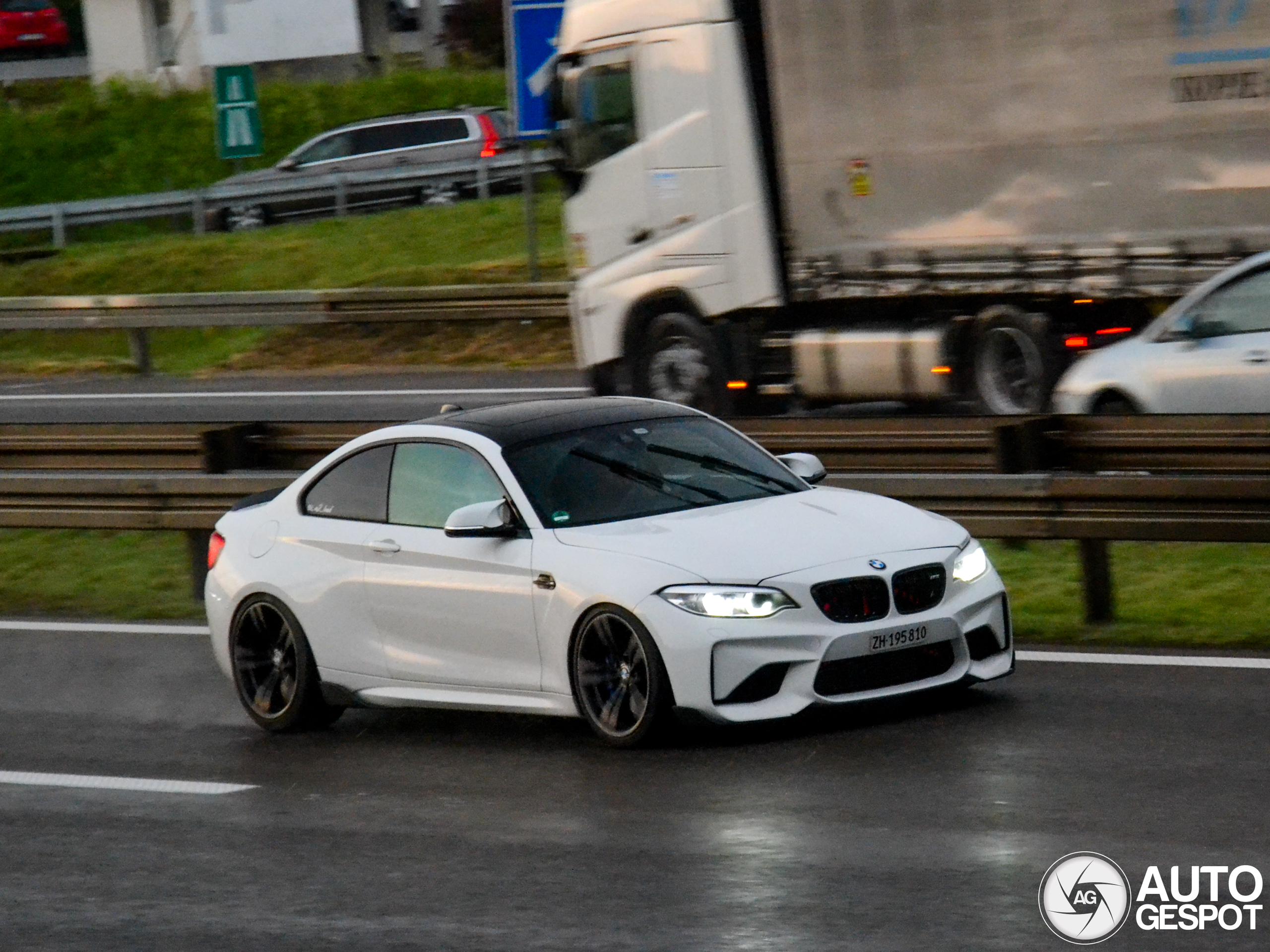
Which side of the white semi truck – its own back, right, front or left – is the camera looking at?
left

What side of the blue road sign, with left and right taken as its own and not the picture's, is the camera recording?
front

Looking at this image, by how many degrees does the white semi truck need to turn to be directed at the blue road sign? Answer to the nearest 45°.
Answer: approximately 45° to its right

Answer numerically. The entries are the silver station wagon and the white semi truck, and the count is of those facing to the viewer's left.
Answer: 2

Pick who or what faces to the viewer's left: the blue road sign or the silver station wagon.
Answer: the silver station wagon

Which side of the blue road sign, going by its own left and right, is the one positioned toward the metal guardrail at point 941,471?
front

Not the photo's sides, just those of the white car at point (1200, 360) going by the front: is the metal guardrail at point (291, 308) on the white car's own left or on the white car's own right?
on the white car's own right

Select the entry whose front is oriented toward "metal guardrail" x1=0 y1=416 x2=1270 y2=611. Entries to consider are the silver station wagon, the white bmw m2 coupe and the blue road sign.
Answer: the blue road sign

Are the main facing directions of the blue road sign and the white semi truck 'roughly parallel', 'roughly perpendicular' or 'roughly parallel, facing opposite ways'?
roughly perpendicular

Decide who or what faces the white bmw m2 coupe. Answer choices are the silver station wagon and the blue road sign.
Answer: the blue road sign

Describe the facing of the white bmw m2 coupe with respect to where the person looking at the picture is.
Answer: facing the viewer and to the right of the viewer

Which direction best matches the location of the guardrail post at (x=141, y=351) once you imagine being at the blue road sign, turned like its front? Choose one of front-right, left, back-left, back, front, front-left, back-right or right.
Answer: back-right

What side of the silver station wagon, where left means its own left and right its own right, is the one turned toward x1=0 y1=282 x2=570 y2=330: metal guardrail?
left

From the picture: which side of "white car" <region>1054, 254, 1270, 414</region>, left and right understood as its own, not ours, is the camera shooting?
left

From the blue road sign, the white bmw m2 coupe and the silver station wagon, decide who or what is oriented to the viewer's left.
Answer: the silver station wagon

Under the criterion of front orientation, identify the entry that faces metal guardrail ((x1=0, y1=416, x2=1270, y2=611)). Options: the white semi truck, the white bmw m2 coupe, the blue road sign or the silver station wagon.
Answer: the blue road sign

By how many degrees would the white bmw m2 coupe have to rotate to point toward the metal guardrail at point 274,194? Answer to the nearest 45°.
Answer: approximately 135° to its left

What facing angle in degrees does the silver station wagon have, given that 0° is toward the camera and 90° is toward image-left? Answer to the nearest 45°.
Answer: approximately 90°

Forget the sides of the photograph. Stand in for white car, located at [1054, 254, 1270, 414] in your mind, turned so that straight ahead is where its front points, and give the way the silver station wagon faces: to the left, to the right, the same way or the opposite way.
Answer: the same way

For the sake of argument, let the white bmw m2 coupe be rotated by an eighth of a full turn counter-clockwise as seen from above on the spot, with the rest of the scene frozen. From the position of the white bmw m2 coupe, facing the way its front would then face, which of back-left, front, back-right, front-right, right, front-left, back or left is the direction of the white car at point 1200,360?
front-left
